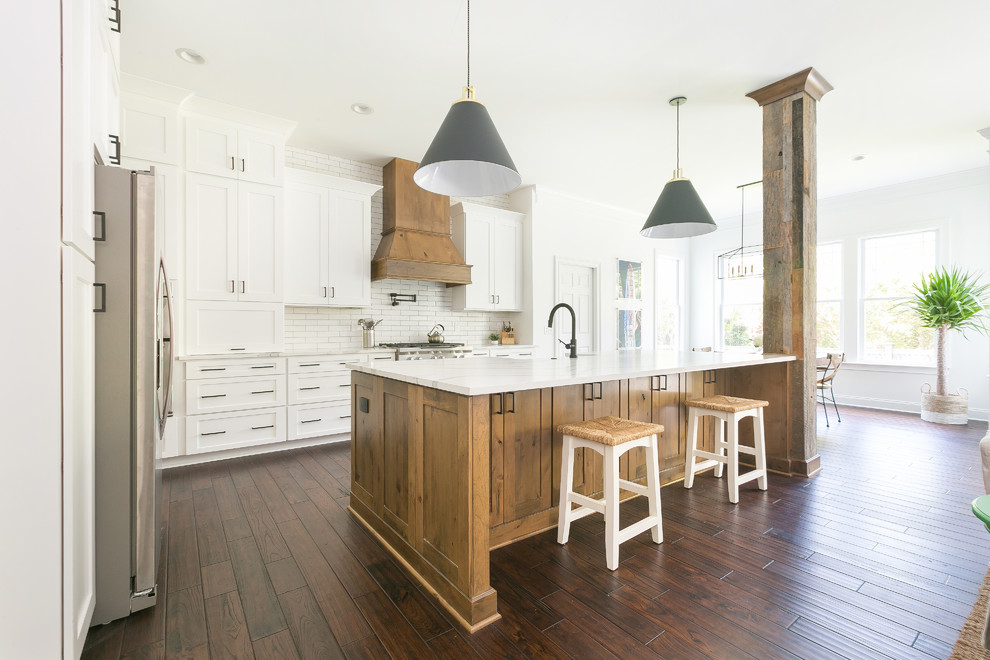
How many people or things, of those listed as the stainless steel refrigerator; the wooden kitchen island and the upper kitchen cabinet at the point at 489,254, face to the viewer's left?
0

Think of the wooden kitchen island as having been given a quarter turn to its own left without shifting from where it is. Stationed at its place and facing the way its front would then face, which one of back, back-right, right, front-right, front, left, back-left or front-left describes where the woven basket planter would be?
front

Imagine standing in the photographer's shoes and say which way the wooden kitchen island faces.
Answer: facing the viewer and to the right of the viewer

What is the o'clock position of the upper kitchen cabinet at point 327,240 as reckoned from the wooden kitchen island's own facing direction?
The upper kitchen cabinet is roughly at 6 o'clock from the wooden kitchen island.

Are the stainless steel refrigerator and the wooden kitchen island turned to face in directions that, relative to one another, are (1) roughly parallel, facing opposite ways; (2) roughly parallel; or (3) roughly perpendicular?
roughly perpendicular

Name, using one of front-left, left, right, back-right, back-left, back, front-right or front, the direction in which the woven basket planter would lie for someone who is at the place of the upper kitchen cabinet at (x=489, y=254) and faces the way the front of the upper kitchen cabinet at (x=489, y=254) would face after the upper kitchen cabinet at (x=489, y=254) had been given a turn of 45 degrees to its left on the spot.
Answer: front

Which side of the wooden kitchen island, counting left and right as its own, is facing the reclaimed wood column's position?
left

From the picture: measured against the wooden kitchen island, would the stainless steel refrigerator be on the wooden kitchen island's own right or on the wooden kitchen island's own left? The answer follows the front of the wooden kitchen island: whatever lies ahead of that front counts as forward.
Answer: on the wooden kitchen island's own right

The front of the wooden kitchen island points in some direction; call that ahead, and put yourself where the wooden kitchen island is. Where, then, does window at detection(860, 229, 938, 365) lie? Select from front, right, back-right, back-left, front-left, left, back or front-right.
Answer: left

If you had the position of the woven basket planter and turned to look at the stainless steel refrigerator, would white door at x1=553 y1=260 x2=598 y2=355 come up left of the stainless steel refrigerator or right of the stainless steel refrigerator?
right

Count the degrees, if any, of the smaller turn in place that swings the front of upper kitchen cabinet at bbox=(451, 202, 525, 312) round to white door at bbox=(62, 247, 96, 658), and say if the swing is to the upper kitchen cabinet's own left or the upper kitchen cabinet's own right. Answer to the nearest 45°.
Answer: approximately 45° to the upper kitchen cabinet's own right

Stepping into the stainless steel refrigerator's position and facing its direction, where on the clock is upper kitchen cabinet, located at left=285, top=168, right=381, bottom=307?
The upper kitchen cabinet is roughly at 10 o'clock from the stainless steel refrigerator.

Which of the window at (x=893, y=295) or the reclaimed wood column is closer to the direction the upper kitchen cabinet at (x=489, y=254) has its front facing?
the reclaimed wood column

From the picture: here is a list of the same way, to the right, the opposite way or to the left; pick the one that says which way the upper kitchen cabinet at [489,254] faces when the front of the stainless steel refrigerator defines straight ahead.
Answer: to the right

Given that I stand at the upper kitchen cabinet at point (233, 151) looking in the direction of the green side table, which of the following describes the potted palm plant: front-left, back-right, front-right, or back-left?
front-left

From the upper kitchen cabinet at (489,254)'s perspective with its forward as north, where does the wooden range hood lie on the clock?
The wooden range hood is roughly at 3 o'clock from the upper kitchen cabinet.

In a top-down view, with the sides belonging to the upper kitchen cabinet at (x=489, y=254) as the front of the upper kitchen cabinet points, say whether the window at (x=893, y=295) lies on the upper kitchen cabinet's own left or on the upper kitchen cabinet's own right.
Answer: on the upper kitchen cabinet's own left

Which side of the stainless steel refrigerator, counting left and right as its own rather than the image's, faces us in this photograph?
right

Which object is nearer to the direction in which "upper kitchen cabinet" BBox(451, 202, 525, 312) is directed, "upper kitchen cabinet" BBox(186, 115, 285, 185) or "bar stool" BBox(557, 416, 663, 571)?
the bar stool
